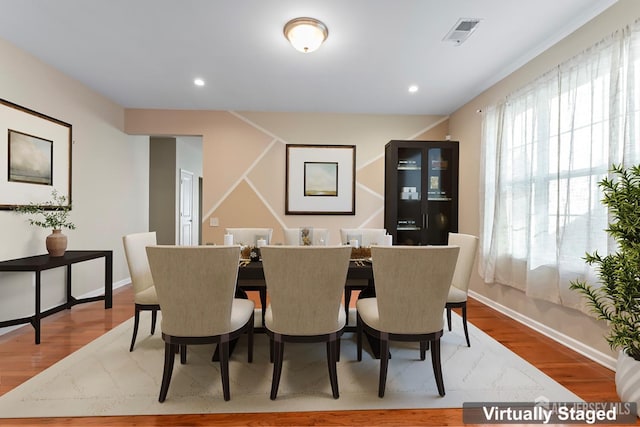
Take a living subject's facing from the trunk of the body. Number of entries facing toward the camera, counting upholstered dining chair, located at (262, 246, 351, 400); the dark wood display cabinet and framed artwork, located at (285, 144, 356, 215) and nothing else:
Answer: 2

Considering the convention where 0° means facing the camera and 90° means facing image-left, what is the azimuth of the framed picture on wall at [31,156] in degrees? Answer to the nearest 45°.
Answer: approximately 315°

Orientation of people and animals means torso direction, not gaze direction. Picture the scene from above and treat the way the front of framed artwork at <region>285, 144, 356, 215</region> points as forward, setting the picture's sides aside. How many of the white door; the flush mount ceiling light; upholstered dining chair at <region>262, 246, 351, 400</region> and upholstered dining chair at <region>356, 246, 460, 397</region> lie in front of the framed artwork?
3

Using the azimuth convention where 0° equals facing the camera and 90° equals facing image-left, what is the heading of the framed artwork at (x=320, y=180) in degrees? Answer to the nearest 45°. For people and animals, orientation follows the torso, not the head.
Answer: approximately 0°

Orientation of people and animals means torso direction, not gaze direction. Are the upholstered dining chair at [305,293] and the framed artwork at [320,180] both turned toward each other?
yes

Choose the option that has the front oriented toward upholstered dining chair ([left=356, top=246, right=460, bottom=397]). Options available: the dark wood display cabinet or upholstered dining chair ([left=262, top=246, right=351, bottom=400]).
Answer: the dark wood display cabinet

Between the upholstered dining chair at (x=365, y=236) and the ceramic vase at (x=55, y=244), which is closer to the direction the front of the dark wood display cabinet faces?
the upholstered dining chair

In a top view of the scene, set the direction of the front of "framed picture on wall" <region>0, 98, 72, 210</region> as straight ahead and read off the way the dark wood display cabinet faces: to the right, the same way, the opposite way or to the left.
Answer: to the right

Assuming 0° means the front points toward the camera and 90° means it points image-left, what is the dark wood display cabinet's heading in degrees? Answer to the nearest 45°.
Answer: approximately 0°

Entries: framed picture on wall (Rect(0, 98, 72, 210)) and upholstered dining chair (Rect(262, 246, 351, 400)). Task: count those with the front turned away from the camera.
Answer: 1

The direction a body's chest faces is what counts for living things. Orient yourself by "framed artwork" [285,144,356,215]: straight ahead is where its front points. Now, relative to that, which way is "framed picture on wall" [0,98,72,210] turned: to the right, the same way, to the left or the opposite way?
to the left

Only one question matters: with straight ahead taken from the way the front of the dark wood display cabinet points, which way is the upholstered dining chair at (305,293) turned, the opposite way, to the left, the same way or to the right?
the opposite way

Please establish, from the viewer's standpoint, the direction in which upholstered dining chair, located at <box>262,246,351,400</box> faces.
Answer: facing away from the viewer
